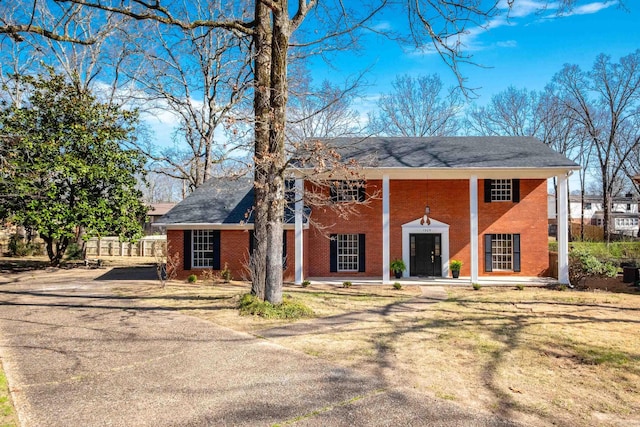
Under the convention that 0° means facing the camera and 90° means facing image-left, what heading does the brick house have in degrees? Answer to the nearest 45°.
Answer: approximately 0°

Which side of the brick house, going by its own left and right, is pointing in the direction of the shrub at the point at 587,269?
left

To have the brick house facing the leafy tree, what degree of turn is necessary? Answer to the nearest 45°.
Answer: approximately 90° to its right

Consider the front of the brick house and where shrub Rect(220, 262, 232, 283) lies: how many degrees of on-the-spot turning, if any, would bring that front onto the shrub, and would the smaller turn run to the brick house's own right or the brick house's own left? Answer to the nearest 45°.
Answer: approximately 90° to the brick house's own right

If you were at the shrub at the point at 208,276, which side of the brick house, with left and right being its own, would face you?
right

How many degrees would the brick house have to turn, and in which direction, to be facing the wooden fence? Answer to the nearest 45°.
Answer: approximately 135° to its right
